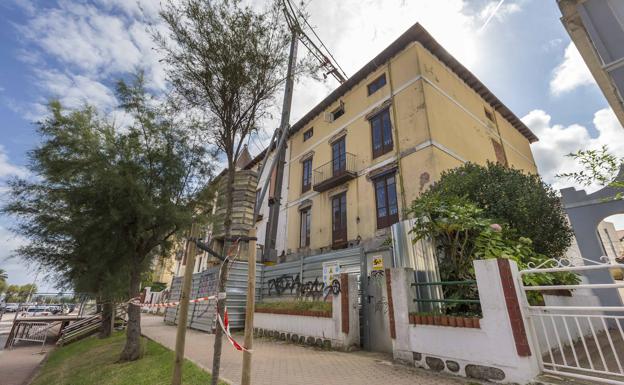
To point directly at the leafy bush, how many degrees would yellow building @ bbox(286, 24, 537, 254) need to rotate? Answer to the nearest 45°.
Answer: approximately 45° to its left

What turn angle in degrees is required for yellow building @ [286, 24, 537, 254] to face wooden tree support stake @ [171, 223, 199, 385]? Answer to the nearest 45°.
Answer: approximately 45° to its left

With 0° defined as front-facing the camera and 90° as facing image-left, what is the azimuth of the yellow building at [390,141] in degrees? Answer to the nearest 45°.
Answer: approximately 45°

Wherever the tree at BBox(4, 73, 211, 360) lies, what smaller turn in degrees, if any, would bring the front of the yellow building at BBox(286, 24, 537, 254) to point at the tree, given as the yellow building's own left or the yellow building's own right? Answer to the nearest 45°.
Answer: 0° — it already faces it
